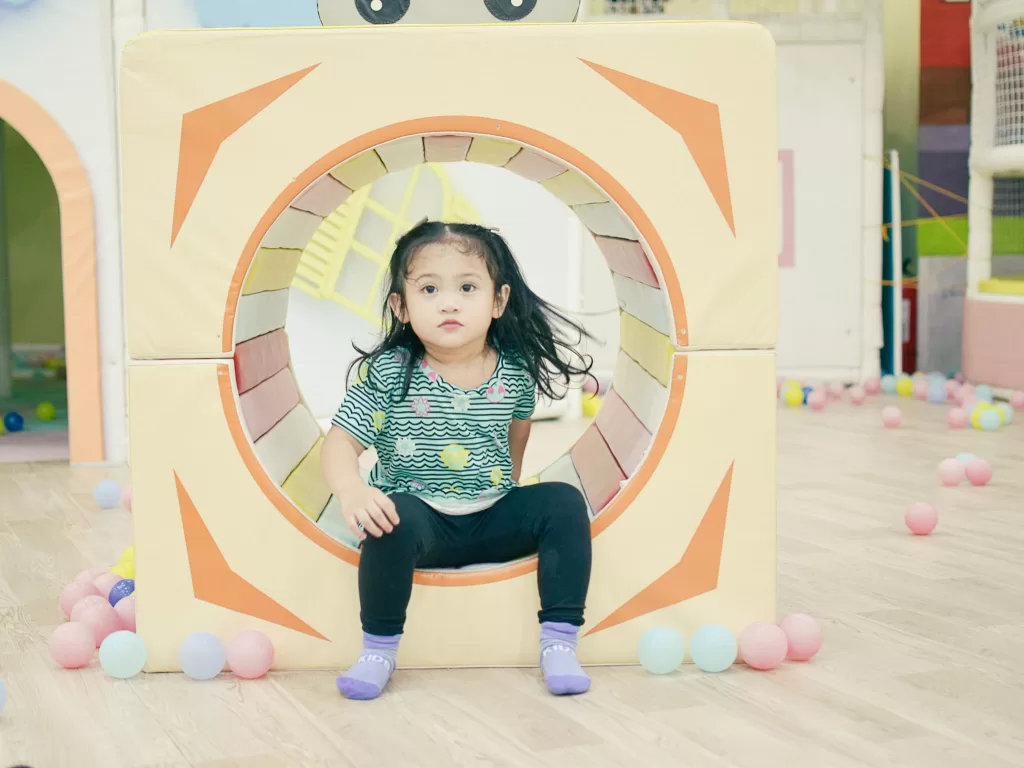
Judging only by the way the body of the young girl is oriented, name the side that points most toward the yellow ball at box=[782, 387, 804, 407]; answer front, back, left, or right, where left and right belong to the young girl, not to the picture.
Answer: back

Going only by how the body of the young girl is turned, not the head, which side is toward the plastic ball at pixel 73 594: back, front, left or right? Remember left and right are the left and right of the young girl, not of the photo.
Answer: right

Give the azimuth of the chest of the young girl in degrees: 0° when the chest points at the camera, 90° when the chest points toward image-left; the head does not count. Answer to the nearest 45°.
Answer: approximately 0°

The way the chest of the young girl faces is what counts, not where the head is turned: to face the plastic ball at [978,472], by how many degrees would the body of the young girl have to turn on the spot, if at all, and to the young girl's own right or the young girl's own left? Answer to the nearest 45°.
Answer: approximately 135° to the young girl's own left
